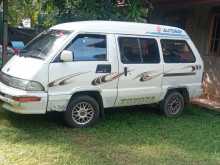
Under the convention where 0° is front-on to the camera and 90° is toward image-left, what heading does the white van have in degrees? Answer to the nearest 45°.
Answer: approximately 45°
